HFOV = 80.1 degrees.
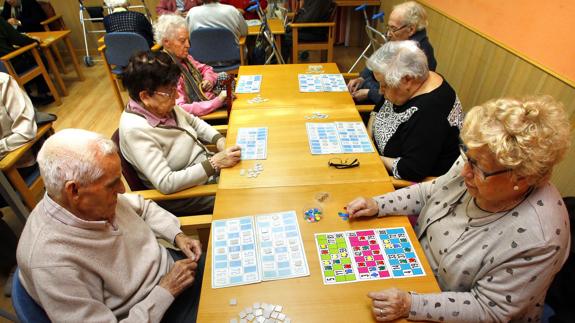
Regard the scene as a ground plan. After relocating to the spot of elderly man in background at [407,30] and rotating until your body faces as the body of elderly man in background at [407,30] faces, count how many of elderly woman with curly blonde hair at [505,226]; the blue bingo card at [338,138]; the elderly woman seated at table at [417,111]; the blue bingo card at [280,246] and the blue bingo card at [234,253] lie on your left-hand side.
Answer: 5

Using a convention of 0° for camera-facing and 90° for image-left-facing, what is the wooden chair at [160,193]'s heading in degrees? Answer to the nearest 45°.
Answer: approximately 270°

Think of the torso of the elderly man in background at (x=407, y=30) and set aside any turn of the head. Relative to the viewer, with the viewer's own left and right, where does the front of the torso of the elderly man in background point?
facing to the left of the viewer

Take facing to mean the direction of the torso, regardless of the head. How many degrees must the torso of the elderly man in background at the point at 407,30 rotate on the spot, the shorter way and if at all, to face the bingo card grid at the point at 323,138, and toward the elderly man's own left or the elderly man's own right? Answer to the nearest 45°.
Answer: approximately 90° to the elderly man's own left

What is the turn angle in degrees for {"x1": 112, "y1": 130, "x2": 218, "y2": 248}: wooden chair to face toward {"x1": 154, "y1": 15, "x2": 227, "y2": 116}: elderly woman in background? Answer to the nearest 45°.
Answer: approximately 90° to its left

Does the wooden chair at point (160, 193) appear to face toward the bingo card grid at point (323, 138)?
yes

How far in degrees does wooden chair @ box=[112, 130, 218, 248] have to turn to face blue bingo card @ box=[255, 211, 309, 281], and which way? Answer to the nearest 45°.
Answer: approximately 45° to its right

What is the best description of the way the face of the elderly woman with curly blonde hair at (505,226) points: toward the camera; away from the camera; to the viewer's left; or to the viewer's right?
to the viewer's left

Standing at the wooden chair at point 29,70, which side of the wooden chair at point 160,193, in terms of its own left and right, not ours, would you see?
left

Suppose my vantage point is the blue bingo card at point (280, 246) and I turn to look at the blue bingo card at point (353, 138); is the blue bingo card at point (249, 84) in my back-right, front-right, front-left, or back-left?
front-left

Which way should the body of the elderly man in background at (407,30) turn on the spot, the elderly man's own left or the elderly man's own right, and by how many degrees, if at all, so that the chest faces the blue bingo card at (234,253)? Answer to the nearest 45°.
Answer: approximately 90° to the elderly man's own left

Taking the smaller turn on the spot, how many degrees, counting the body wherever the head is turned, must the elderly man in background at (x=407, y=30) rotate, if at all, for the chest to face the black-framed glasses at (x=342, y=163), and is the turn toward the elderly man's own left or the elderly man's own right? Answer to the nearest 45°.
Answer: approximately 90° to the elderly man's own left

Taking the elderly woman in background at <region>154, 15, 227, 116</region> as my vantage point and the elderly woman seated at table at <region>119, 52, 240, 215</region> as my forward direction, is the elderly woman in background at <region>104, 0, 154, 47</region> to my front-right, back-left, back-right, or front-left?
back-right

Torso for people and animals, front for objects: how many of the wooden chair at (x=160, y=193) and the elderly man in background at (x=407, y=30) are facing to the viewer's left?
1

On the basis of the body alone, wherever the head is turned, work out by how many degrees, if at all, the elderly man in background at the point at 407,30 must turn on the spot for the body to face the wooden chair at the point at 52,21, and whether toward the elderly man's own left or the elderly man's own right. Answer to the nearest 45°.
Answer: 0° — they already face it

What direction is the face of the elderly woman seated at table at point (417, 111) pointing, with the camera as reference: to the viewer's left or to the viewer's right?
to the viewer's left

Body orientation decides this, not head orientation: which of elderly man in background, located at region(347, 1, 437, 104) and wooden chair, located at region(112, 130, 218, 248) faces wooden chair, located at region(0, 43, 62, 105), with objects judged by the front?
the elderly man in background
